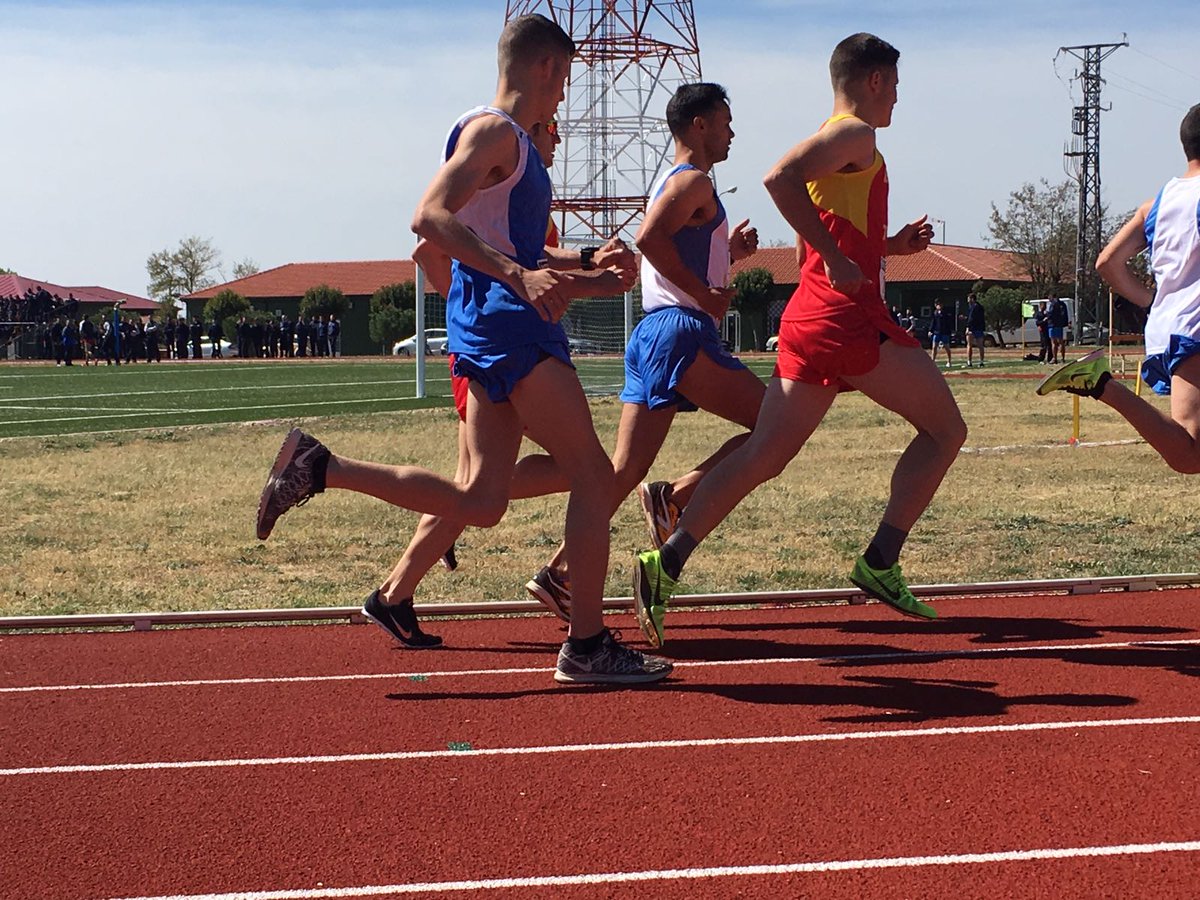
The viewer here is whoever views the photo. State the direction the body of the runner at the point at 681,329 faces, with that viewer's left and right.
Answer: facing to the right of the viewer

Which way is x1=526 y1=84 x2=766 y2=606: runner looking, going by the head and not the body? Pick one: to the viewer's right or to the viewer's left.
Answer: to the viewer's right

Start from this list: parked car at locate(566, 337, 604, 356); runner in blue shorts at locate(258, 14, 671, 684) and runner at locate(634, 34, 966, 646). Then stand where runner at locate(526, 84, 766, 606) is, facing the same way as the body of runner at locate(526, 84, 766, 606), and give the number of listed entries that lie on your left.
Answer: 1

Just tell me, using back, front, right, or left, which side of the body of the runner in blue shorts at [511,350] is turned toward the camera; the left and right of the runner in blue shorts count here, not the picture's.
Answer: right

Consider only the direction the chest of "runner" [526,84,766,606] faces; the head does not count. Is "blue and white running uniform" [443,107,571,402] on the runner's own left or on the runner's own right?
on the runner's own right

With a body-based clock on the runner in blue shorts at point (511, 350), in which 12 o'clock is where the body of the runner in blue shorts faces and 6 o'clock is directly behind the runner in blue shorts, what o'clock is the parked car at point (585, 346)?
The parked car is roughly at 9 o'clock from the runner in blue shorts.

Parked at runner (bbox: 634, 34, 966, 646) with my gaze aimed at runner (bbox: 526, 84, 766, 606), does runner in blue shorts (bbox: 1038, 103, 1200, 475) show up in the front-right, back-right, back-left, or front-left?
back-right

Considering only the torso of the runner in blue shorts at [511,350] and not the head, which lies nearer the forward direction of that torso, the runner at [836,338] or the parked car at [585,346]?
the runner

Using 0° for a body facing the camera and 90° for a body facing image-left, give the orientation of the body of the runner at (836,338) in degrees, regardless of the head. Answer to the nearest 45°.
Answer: approximately 270°

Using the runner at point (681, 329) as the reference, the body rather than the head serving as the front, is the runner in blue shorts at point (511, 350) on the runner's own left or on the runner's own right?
on the runner's own right

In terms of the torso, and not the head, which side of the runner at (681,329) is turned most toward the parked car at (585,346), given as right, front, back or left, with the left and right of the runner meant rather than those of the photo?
left

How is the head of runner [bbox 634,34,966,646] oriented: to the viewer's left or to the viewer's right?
to the viewer's right

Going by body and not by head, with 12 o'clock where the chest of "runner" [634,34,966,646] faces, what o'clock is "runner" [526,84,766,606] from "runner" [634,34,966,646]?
"runner" [526,84,766,606] is roughly at 7 o'clock from "runner" [634,34,966,646].

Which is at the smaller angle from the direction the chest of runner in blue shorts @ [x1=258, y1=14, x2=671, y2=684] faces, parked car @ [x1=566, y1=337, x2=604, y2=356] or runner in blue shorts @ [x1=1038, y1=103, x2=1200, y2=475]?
the runner in blue shorts

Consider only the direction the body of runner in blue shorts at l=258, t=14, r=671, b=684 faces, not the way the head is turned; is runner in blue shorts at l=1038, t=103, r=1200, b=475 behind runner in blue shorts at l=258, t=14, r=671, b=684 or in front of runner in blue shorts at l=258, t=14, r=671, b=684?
in front

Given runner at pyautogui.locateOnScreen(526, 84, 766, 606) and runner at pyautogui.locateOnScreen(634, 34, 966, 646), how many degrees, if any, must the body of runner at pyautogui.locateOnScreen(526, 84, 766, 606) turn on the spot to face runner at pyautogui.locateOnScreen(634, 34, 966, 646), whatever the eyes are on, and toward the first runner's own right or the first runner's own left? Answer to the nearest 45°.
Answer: approximately 45° to the first runner's own right

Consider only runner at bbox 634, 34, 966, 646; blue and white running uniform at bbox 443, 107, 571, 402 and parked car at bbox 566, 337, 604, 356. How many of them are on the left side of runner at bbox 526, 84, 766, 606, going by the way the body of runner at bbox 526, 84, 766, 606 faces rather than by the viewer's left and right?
1
